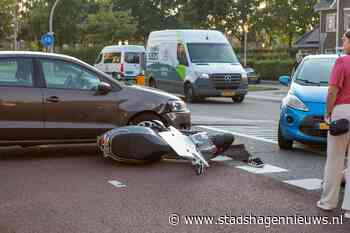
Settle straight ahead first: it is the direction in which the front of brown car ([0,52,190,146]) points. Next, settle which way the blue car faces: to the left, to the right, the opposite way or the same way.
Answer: to the right

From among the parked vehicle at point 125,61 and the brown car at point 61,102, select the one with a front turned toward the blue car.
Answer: the brown car

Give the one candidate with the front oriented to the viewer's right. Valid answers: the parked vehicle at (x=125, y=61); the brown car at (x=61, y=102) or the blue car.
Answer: the brown car

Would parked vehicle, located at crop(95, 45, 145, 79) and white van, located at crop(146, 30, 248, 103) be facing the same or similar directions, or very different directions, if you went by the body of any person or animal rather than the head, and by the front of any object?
very different directions

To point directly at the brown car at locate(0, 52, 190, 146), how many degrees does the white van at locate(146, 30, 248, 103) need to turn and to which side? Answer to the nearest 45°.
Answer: approximately 45° to its right

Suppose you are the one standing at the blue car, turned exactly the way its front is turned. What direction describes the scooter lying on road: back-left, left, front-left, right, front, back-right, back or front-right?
front-right

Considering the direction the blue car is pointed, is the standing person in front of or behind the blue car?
in front

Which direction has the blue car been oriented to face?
toward the camera

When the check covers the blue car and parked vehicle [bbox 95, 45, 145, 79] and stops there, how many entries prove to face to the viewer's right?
0

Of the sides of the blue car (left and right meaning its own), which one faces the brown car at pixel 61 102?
right

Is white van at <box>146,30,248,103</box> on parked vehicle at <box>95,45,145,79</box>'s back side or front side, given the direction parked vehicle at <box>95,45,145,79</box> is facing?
on the back side

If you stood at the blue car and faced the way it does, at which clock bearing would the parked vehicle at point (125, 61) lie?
The parked vehicle is roughly at 5 o'clock from the blue car.

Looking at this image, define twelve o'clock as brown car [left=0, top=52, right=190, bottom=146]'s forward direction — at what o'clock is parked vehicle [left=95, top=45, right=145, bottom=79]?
The parked vehicle is roughly at 9 o'clock from the brown car.

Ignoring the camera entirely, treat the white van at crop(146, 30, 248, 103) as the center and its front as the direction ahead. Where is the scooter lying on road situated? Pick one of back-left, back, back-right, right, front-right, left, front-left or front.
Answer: front-right

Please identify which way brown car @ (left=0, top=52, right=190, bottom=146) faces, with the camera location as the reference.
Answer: facing to the right of the viewer
